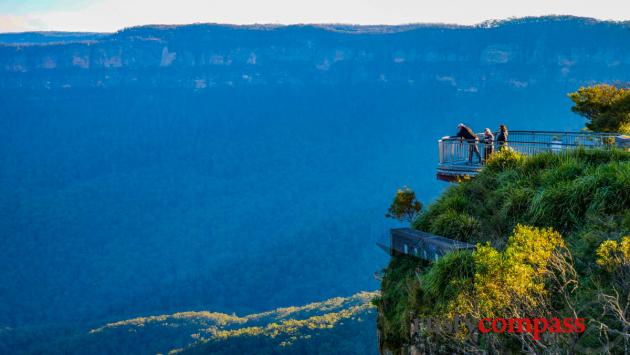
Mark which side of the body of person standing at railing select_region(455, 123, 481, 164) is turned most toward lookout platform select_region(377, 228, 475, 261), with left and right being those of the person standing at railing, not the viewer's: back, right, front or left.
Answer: left

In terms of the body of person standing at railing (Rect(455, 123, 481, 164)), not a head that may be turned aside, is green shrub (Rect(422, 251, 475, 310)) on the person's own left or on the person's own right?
on the person's own left

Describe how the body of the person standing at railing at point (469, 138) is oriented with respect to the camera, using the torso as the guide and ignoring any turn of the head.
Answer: to the viewer's left
